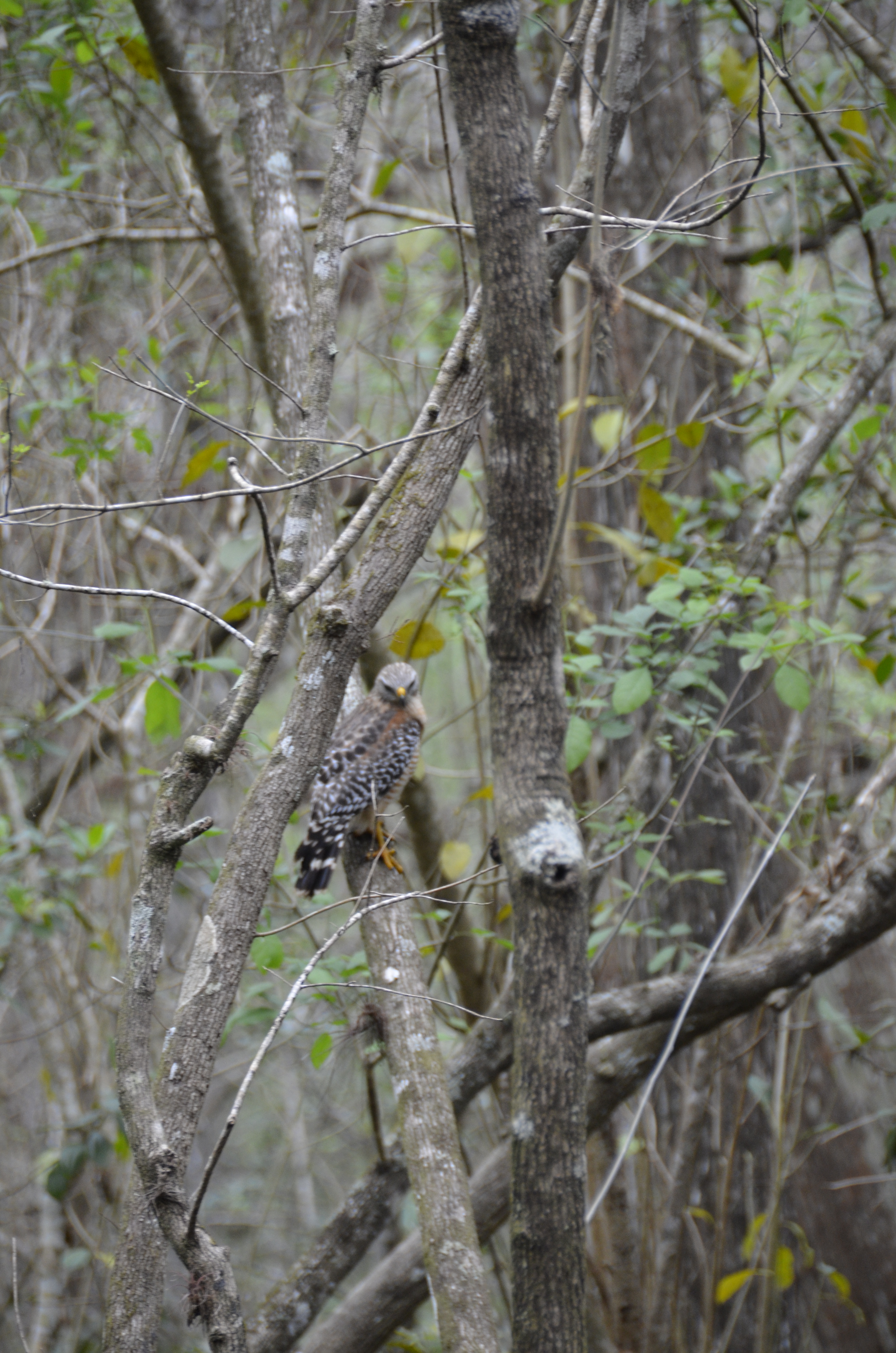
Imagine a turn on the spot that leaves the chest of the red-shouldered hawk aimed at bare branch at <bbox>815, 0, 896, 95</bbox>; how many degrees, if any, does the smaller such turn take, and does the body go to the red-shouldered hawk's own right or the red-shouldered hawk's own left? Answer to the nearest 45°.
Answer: approximately 45° to the red-shouldered hawk's own right

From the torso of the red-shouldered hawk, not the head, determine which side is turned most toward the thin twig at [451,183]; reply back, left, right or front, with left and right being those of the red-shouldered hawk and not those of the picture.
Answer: right

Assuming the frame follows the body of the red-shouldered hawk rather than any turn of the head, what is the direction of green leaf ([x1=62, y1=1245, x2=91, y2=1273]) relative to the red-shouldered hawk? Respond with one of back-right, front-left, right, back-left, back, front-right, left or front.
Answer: back-left

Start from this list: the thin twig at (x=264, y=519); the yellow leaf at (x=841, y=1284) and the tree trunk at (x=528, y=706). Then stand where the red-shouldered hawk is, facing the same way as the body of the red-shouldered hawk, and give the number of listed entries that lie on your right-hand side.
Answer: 2
